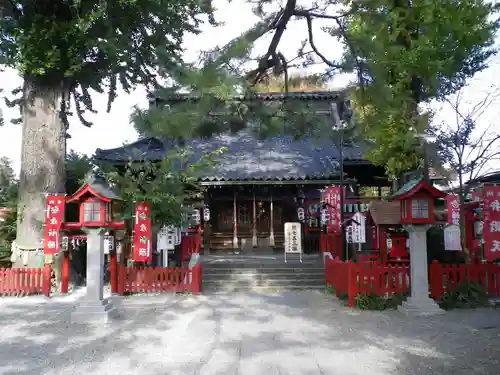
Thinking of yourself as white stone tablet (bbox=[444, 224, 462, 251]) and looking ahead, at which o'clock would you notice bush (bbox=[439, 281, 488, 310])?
The bush is roughly at 12 o'clock from the white stone tablet.

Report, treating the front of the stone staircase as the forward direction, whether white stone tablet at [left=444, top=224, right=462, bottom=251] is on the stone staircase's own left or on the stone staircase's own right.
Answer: on the stone staircase's own left

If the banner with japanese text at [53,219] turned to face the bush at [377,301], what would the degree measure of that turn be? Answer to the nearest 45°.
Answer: approximately 45° to its left

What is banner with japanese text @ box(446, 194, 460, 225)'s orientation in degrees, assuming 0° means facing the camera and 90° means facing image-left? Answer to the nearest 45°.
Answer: approximately 0°

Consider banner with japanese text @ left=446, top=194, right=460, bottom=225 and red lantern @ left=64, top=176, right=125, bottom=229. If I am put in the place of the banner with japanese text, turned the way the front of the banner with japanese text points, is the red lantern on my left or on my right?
on my right

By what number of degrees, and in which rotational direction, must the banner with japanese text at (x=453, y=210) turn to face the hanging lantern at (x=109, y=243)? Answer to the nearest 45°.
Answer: approximately 90° to its right

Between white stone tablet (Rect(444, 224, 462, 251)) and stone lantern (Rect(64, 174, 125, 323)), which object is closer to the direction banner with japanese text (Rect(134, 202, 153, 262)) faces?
the stone lantern
